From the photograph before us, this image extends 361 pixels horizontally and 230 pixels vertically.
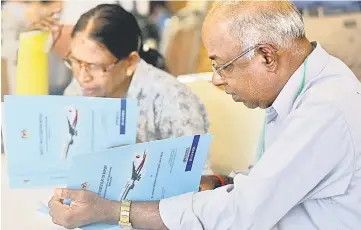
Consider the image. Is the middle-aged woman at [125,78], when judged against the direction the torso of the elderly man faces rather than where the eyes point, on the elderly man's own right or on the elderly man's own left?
on the elderly man's own right

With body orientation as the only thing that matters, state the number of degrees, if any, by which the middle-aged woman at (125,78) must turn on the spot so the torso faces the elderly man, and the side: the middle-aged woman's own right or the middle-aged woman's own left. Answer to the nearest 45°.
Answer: approximately 90° to the middle-aged woman's own left

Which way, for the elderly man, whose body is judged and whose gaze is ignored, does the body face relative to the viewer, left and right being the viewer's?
facing to the left of the viewer

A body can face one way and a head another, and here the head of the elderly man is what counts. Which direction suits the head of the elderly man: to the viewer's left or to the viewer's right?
to the viewer's left

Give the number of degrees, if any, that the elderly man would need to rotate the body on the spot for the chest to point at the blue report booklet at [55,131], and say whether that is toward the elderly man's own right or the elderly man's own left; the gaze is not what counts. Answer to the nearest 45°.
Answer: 0° — they already face it

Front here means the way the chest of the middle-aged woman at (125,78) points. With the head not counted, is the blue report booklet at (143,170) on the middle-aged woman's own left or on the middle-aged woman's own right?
on the middle-aged woman's own left

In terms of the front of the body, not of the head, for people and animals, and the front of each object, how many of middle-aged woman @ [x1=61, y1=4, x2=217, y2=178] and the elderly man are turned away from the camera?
0
